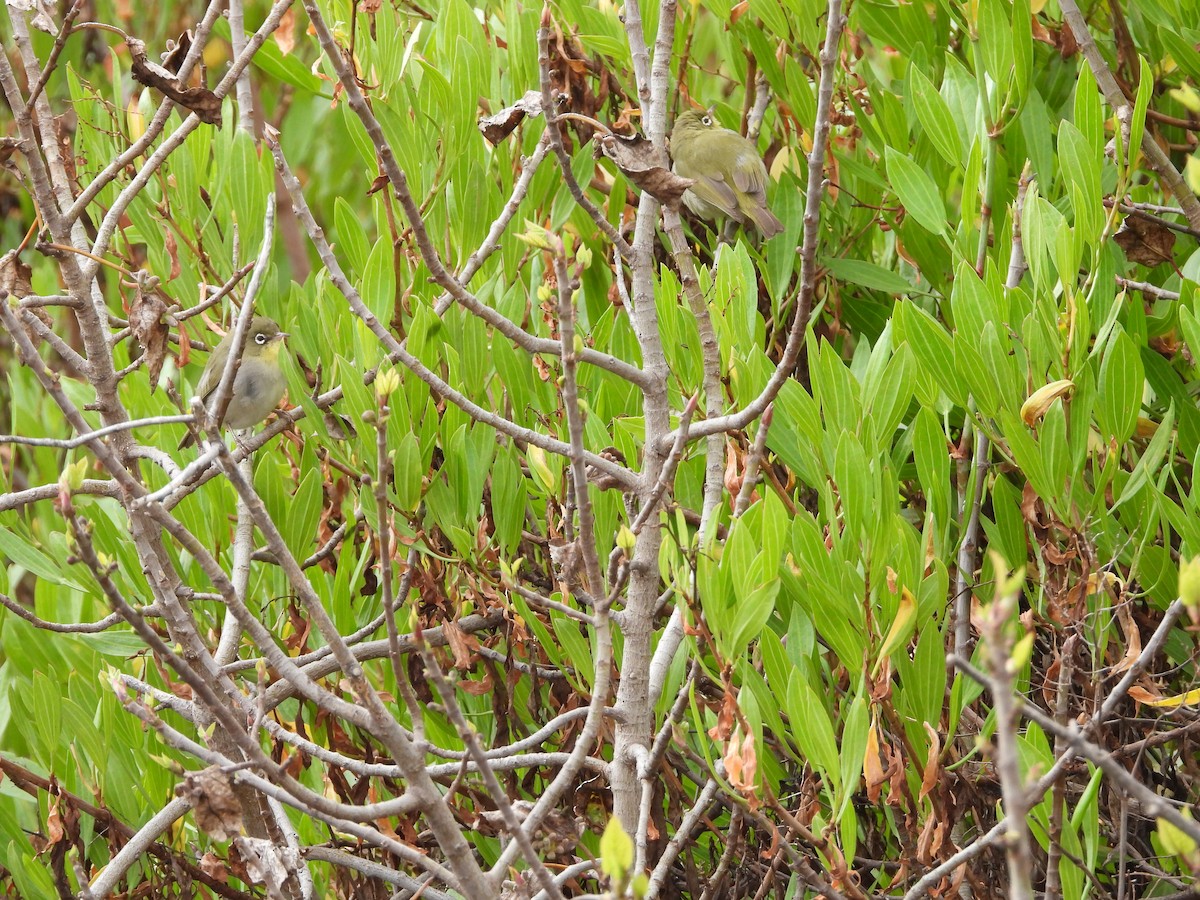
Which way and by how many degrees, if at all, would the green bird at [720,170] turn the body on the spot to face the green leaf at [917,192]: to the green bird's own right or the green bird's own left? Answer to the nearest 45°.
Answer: approximately 135° to the green bird's own right

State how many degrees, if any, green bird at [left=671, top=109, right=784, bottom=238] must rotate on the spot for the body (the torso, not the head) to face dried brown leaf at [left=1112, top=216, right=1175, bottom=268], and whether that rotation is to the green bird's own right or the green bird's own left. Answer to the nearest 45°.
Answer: approximately 180°

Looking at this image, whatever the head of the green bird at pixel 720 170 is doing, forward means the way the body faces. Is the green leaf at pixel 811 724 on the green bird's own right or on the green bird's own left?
on the green bird's own right

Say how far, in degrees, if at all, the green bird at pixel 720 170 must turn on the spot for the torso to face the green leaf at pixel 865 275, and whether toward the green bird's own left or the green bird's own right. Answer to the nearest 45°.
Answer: approximately 135° to the green bird's own right
